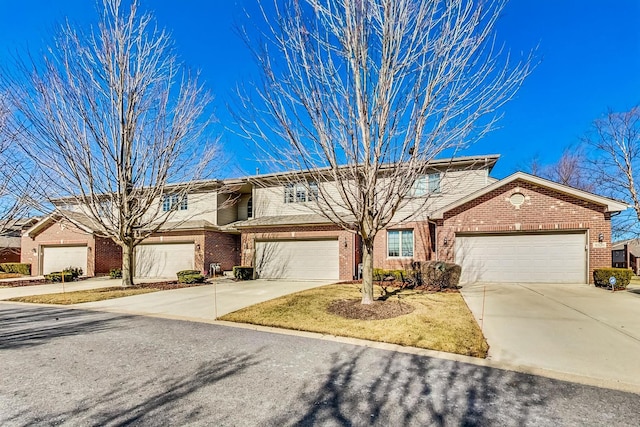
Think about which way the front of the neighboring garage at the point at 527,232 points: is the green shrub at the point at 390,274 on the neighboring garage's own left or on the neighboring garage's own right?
on the neighboring garage's own right

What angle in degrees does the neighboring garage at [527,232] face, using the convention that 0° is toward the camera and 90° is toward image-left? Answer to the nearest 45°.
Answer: approximately 0°

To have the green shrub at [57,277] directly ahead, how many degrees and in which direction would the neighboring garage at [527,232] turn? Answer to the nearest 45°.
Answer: approximately 90° to its right

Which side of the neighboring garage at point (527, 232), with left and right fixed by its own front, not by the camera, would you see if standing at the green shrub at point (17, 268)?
right

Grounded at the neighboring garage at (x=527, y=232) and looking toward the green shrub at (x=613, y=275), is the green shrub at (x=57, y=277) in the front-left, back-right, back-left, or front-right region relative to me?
back-right

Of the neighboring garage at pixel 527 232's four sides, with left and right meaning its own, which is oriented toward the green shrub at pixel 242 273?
right
